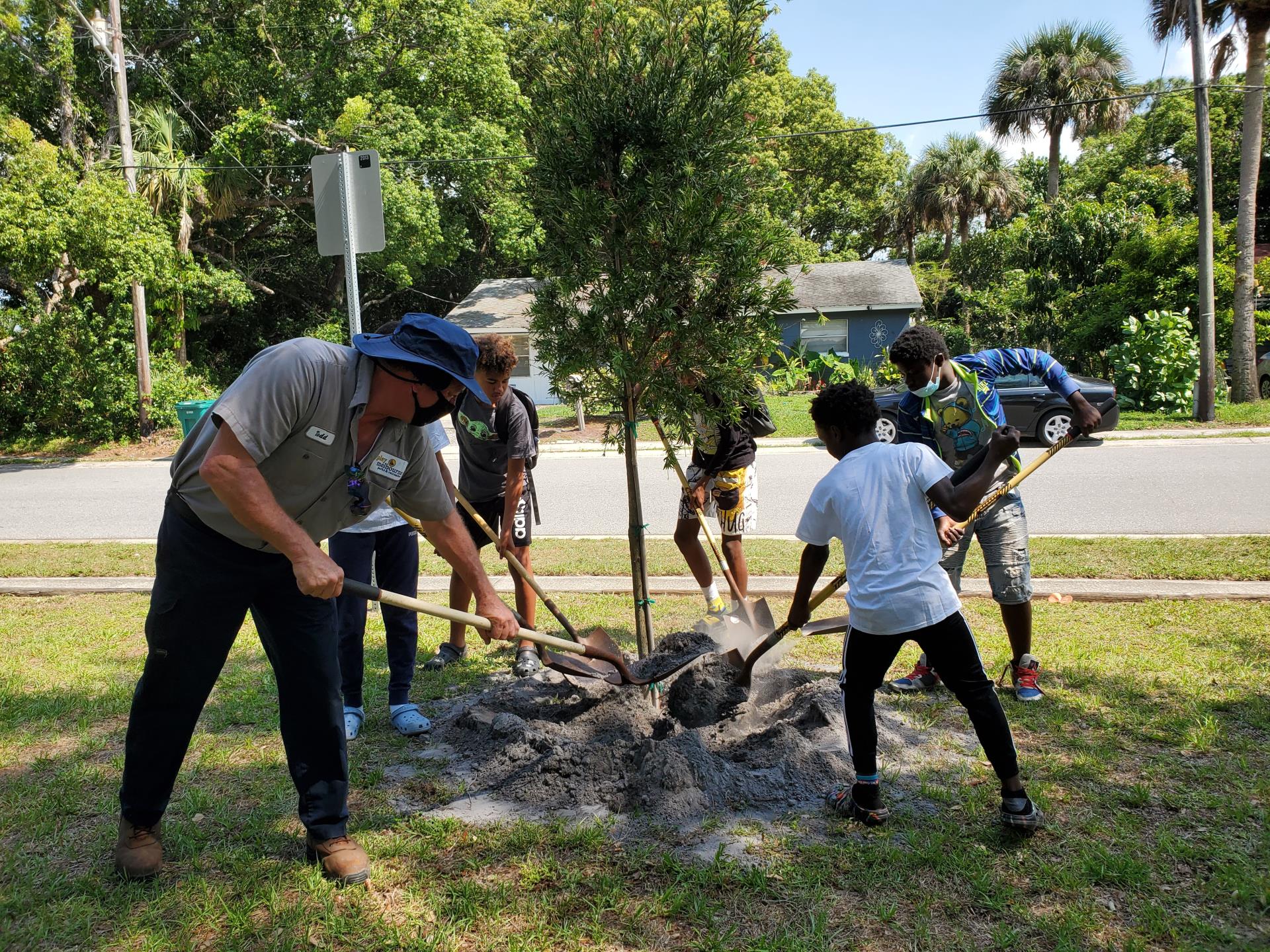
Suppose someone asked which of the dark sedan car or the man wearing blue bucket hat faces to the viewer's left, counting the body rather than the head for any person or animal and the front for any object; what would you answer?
the dark sedan car

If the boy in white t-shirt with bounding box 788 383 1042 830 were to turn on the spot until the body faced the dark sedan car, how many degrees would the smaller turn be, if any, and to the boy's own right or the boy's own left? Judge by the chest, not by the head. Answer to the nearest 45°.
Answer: approximately 45° to the boy's own right

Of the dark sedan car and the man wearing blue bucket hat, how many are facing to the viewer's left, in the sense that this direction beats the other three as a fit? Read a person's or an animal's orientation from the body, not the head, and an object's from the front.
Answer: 1

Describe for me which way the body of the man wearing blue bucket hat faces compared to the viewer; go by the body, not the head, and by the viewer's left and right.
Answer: facing the viewer and to the right of the viewer

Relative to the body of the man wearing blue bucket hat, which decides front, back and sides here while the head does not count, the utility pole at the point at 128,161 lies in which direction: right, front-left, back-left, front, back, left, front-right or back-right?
back-left

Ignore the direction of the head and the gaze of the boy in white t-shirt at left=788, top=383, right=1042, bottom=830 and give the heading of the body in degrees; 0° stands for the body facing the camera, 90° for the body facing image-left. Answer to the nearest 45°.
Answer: approximately 135°

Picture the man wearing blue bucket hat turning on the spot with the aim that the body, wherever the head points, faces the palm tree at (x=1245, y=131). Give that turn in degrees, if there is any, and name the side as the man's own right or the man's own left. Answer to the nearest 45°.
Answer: approximately 90° to the man's own left

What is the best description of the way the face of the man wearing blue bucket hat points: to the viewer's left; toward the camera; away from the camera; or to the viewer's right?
to the viewer's right

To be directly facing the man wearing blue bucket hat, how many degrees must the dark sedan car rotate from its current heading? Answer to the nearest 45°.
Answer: approximately 90° to its left

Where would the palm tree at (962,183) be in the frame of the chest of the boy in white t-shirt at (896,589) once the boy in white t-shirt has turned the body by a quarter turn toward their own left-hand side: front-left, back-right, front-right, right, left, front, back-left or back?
back-right

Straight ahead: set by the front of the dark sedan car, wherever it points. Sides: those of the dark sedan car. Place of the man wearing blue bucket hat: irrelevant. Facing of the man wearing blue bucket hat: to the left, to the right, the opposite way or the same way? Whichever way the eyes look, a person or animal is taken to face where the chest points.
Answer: the opposite way

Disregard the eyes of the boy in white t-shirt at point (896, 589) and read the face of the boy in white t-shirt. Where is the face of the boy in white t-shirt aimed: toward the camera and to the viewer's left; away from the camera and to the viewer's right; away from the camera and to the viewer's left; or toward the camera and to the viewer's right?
away from the camera and to the viewer's left

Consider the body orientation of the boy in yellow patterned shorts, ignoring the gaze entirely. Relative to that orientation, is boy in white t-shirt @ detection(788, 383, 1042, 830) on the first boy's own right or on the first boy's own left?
on the first boy's own left

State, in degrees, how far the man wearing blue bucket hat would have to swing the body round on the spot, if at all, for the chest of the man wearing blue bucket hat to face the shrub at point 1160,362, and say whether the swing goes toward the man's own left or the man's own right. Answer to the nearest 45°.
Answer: approximately 90° to the man's own left
